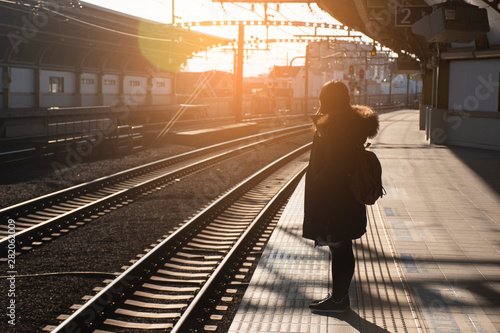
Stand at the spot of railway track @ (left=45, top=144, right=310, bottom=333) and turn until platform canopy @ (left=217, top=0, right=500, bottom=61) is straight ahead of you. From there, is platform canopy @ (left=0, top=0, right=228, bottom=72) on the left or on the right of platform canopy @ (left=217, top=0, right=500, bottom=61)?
left

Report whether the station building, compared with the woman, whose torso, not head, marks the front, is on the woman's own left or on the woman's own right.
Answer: on the woman's own right

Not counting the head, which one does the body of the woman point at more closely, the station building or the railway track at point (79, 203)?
the railway track

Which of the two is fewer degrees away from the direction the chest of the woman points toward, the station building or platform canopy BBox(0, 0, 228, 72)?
the platform canopy

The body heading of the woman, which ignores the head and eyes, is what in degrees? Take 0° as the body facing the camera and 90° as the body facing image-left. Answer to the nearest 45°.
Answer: approximately 90°
